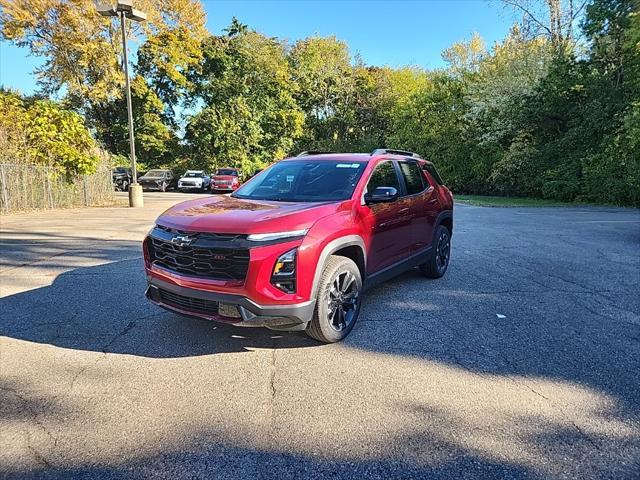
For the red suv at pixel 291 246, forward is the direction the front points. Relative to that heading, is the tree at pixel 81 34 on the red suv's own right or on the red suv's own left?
on the red suv's own right

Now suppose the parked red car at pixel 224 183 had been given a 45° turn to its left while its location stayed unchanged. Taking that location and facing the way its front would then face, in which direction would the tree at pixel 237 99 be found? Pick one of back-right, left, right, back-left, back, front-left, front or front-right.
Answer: back

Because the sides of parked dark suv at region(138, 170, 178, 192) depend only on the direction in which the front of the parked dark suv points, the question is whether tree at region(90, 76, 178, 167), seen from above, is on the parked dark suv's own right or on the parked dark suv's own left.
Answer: on the parked dark suv's own right

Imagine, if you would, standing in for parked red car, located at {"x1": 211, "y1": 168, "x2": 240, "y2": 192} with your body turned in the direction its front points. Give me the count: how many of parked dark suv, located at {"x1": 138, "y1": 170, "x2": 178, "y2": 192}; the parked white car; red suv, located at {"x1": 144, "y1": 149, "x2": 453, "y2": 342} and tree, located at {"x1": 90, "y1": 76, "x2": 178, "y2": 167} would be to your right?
3

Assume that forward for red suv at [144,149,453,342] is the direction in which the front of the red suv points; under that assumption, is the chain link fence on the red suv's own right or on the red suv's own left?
on the red suv's own right

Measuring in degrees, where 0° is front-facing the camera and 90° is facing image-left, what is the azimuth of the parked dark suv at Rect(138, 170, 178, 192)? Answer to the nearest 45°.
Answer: approximately 45°

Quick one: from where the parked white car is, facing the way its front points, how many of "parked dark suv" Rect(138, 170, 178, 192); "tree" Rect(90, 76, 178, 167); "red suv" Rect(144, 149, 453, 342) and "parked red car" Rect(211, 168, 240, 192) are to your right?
2

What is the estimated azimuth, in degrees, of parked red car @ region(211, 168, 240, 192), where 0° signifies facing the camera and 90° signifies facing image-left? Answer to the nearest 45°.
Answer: approximately 45°

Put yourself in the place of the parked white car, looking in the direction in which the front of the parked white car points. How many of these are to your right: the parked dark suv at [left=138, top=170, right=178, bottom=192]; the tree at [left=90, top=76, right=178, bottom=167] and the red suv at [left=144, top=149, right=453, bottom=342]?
2
